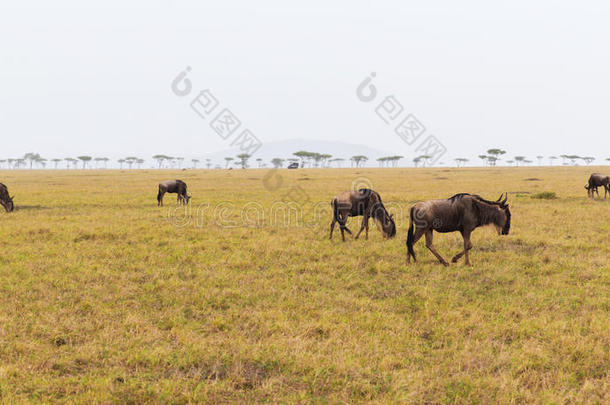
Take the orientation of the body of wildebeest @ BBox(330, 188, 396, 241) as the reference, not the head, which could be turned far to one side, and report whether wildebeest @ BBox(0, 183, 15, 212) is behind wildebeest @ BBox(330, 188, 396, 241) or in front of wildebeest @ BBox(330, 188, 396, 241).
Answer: behind

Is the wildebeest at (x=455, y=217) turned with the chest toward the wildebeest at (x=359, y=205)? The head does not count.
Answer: no

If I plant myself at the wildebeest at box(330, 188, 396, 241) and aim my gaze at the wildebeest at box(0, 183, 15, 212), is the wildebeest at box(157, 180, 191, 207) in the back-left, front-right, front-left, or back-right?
front-right

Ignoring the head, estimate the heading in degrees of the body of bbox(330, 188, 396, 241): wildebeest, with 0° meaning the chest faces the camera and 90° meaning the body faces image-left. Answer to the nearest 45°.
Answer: approximately 270°

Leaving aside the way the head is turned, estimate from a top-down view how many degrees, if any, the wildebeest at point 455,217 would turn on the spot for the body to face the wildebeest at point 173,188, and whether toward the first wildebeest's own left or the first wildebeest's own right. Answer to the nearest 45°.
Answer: approximately 135° to the first wildebeest's own left

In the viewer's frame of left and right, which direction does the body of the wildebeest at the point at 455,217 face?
facing to the right of the viewer

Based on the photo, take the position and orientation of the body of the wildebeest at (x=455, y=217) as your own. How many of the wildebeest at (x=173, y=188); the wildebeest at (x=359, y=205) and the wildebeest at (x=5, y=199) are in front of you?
0

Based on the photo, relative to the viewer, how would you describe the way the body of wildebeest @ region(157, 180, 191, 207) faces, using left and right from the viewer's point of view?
facing to the right of the viewer

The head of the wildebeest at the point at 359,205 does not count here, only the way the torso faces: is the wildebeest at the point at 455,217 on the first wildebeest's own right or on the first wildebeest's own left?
on the first wildebeest's own right

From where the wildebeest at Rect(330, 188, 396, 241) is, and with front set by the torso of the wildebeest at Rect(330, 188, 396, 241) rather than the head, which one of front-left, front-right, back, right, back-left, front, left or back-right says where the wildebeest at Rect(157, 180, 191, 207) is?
back-left

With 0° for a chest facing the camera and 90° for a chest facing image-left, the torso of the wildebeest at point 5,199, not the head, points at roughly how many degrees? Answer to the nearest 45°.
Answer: approximately 270°

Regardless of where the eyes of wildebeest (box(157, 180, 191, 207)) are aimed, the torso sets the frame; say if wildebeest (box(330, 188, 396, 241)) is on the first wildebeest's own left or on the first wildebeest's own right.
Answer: on the first wildebeest's own right

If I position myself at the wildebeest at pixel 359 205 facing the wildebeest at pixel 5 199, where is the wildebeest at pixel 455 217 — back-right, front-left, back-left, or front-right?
back-left

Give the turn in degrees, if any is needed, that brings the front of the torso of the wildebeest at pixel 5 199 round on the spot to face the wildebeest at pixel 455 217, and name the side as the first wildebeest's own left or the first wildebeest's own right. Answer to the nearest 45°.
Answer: approximately 45° to the first wildebeest's own right
